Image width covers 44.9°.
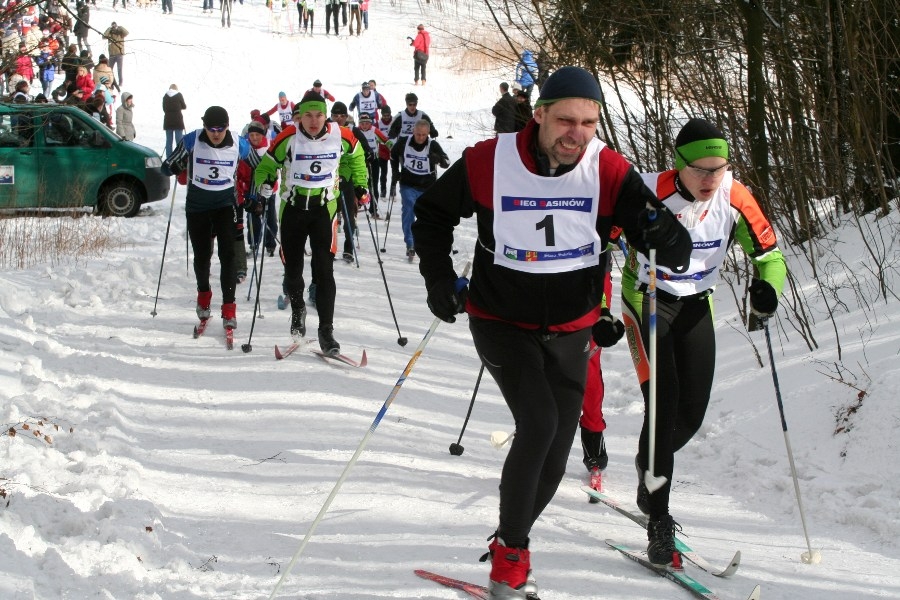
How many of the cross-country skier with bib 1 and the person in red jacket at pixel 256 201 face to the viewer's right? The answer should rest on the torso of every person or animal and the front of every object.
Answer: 0

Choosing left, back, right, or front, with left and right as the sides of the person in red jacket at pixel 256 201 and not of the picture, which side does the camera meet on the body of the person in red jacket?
front

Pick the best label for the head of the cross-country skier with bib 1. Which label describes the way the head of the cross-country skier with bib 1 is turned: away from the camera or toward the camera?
toward the camera

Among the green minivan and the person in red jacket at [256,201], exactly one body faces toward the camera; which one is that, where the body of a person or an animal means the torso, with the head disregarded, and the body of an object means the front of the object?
the person in red jacket

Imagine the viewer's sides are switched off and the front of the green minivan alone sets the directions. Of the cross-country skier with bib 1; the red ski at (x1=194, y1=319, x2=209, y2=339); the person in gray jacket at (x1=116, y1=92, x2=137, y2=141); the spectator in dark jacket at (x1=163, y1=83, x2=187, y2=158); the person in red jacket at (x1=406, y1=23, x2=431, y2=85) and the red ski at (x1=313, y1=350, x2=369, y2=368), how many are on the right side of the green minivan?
3

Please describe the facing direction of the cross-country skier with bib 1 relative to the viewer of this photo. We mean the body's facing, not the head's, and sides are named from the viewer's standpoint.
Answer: facing the viewer

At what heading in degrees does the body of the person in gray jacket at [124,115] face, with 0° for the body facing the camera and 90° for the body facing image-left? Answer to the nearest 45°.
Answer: approximately 315°

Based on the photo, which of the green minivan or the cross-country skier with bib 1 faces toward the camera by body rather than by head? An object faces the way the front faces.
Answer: the cross-country skier with bib 1

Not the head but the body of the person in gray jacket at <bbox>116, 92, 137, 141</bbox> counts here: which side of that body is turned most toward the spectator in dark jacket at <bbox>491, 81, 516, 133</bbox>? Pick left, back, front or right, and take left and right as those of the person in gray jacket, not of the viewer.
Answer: front

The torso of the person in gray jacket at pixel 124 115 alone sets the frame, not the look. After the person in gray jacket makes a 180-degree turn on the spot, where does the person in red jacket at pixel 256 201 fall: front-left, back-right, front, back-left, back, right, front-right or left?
back-left

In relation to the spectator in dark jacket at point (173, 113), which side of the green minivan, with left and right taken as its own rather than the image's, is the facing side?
left

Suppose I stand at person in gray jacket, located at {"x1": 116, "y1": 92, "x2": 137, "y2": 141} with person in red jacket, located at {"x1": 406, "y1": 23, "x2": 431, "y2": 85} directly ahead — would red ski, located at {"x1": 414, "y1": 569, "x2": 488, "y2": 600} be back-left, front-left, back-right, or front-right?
back-right

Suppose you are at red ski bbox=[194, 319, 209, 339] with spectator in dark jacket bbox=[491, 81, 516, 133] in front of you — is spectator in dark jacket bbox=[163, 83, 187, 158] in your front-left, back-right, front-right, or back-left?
front-left

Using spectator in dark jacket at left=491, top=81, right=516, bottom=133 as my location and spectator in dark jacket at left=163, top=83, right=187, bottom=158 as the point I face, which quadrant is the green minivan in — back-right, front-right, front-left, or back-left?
front-left

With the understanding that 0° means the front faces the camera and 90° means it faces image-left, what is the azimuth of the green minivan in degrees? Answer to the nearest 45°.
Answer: approximately 270°

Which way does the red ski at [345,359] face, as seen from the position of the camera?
facing the viewer and to the right of the viewer

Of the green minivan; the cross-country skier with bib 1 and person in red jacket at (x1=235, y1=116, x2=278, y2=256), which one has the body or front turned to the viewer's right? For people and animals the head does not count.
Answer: the green minivan
